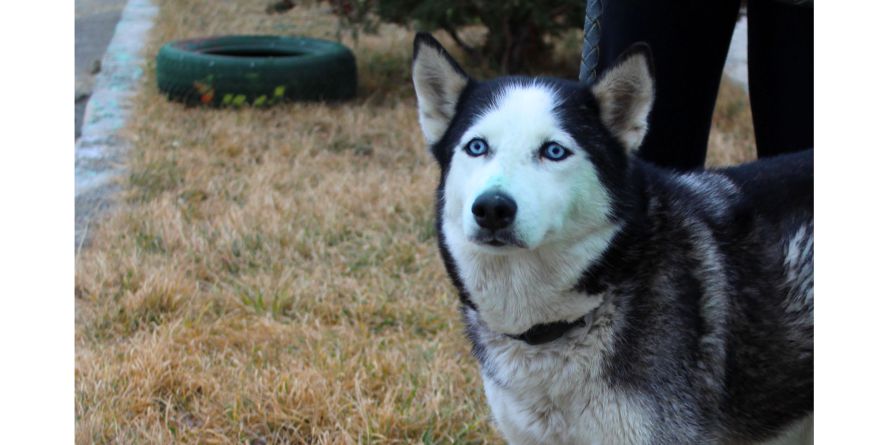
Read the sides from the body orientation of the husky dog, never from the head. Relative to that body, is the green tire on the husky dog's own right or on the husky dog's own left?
on the husky dog's own right

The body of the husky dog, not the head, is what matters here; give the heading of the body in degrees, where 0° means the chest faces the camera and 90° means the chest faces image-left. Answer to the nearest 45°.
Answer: approximately 45°
